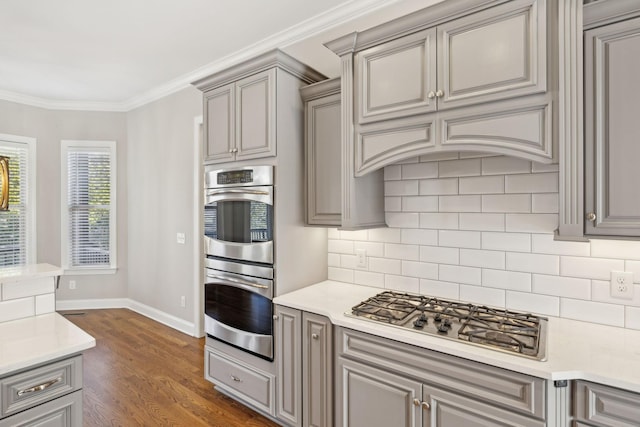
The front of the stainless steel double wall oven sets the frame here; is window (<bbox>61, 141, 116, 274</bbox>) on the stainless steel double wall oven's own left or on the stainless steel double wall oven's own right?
on the stainless steel double wall oven's own right

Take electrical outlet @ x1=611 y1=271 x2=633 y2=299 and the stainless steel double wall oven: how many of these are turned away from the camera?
0

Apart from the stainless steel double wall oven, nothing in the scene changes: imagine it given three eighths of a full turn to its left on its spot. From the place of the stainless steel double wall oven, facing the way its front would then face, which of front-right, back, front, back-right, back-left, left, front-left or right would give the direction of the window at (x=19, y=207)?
back-left

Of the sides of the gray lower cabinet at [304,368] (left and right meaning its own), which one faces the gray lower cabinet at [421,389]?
left

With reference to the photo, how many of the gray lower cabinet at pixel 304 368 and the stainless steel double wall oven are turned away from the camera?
0

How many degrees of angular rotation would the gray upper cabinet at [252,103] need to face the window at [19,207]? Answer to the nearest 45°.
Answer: approximately 90° to its right

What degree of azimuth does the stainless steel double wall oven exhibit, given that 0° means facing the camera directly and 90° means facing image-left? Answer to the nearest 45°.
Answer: approximately 45°
